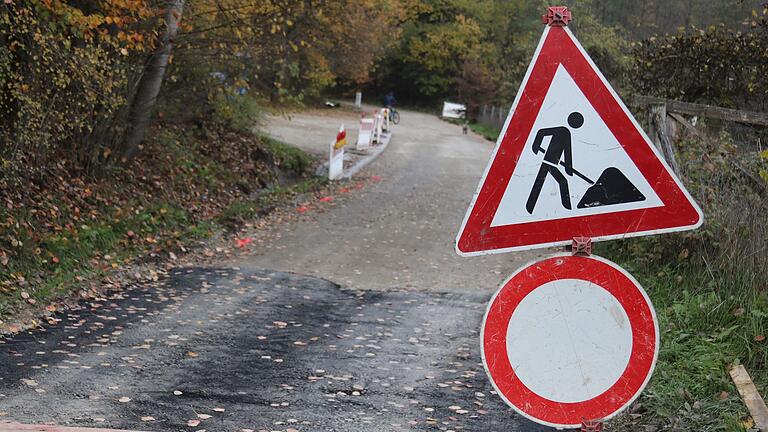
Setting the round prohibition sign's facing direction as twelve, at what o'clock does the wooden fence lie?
The wooden fence is roughly at 6 o'clock from the round prohibition sign.

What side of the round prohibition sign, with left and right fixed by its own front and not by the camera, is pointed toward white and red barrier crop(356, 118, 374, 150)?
back

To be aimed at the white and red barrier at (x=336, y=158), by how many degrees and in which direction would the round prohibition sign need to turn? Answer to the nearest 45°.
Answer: approximately 180°

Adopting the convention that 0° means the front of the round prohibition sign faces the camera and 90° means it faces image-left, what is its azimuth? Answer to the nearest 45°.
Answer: approximately 0°

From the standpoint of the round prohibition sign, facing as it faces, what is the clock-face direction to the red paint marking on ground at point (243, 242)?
The red paint marking on ground is roughly at 5 o'clock from the round prohibition sign.

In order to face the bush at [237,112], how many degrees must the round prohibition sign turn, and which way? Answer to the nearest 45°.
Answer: approximately 135° to its right

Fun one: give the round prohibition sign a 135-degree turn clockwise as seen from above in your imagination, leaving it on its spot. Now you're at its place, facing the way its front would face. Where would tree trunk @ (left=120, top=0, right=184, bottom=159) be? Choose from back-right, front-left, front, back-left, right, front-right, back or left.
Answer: front

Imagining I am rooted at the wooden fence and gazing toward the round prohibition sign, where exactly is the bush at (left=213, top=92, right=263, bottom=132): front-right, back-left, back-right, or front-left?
back-right

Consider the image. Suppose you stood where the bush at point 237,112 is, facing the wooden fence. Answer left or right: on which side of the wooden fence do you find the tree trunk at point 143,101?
right
